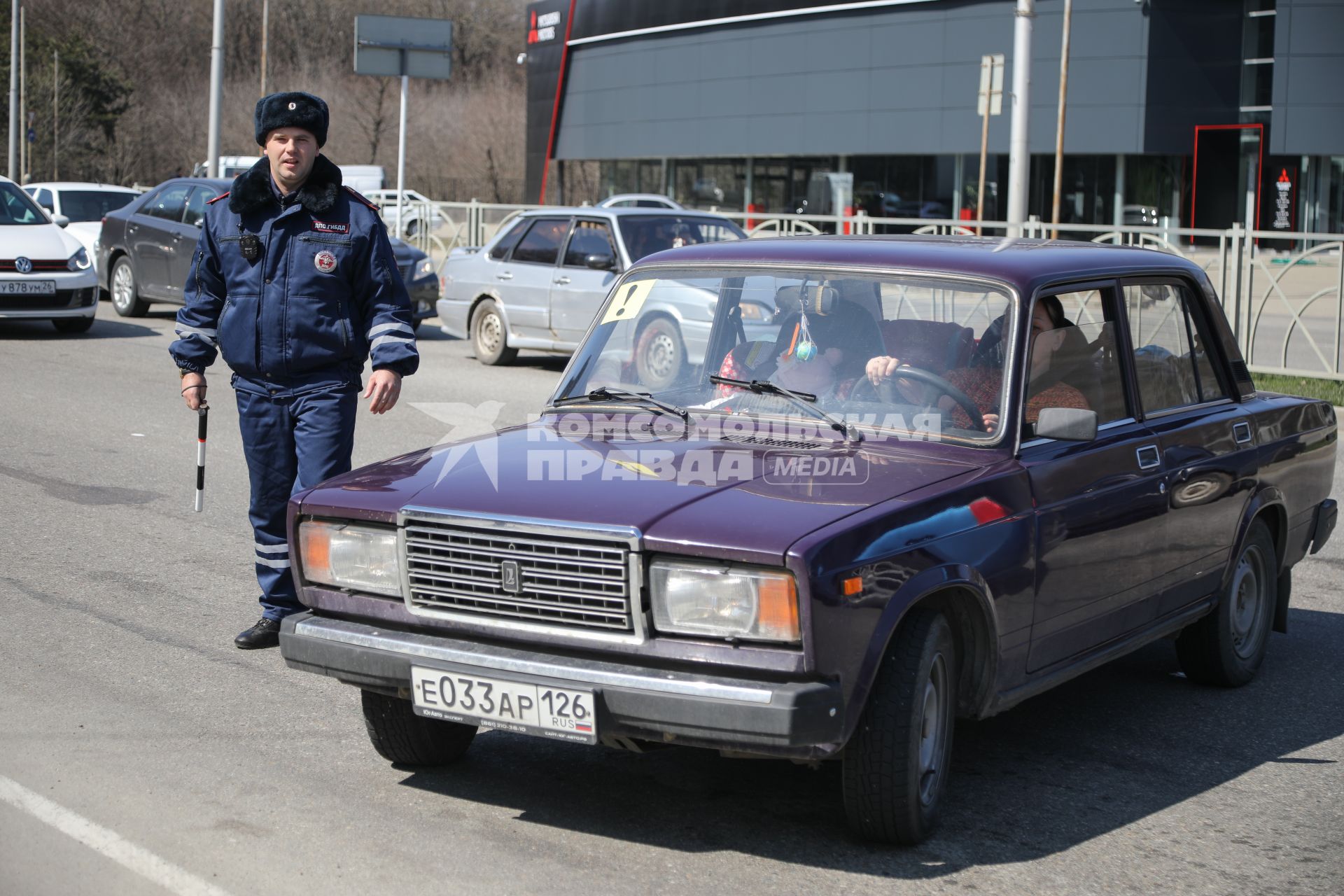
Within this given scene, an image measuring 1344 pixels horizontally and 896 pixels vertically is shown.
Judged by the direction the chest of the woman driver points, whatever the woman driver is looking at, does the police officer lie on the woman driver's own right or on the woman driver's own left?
on the woman driver's own right

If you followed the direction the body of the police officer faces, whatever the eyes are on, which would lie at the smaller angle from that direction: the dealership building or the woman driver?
the woman driver

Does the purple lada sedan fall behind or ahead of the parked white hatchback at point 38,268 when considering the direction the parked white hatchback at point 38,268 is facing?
ahead

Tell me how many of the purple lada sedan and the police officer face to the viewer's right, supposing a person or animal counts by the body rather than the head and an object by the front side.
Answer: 0

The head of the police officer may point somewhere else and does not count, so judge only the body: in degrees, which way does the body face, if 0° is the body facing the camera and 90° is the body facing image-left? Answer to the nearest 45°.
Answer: approximately 0°

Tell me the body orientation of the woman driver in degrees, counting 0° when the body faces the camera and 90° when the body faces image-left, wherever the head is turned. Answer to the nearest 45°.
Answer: approximately 45°

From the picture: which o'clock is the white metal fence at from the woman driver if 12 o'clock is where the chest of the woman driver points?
The white metal fence is roughly at 5 o'clock from the woman driver.

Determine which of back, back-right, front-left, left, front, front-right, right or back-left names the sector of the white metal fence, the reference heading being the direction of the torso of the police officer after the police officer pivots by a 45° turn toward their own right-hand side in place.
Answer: back

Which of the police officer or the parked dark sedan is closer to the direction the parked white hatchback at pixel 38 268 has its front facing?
the police officer

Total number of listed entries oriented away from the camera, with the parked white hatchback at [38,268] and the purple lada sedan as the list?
0

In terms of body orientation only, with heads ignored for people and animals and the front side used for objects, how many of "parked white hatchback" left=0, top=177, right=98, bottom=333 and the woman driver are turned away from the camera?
0

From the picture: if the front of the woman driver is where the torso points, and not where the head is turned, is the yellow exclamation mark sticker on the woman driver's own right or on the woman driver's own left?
on the woman driver's own right
